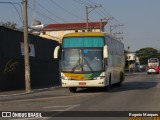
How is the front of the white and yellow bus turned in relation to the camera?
facing the viewer
